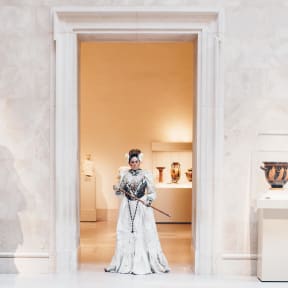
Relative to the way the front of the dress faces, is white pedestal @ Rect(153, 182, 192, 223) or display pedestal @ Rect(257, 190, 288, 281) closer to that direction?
the display pedestal

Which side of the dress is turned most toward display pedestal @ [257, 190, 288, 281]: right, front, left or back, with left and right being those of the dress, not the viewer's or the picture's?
left

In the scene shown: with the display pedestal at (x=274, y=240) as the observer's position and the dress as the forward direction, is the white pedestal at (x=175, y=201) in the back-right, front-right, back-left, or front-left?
front-right

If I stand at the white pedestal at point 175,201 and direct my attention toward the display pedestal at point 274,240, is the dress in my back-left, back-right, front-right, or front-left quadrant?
front-right

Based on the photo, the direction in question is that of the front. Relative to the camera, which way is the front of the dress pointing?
toward the camera

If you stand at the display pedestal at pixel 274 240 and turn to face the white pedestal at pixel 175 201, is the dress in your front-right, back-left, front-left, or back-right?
front-left

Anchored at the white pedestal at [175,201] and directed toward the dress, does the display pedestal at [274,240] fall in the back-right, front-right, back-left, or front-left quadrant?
front-left

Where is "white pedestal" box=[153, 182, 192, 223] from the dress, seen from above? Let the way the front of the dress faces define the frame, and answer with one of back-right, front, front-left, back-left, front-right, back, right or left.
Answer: back
